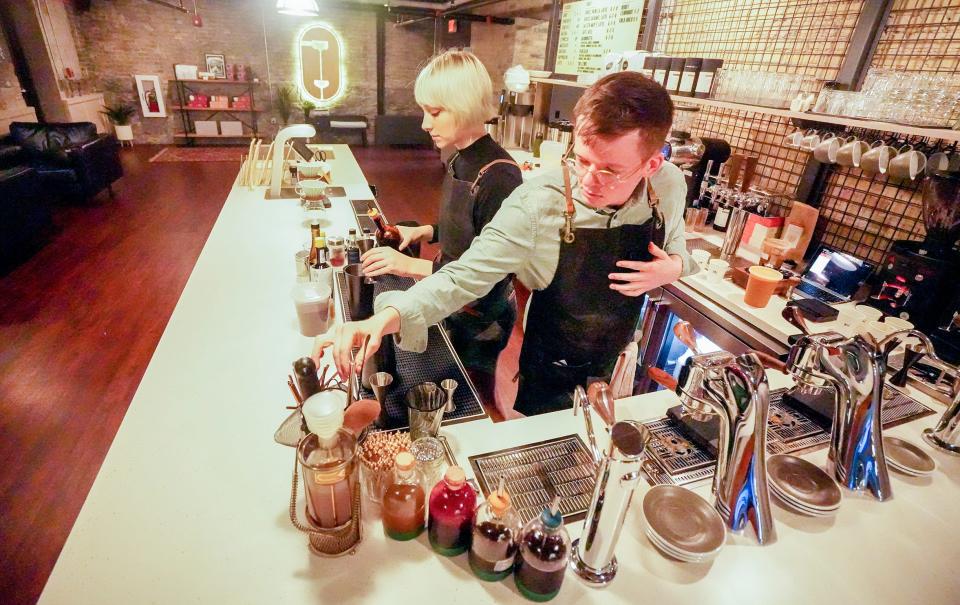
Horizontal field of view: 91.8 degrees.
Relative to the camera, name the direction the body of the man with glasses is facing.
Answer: toward the camera

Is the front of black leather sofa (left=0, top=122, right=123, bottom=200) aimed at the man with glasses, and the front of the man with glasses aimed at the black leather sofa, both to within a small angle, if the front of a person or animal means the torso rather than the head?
no

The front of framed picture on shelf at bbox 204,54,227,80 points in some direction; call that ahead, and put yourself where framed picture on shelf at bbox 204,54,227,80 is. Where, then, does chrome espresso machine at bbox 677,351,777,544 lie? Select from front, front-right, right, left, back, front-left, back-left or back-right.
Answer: front

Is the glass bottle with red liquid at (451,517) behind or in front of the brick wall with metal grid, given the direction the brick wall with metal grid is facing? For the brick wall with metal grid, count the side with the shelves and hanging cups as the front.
in front

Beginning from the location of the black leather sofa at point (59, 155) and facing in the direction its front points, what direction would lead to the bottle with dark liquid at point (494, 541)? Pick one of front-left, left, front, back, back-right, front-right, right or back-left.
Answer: front-left

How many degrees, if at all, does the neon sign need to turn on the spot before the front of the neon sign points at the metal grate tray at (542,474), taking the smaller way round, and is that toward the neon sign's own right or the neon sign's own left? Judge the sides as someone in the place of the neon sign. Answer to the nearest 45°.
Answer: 0° — it already faces it

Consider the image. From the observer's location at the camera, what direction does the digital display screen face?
facing the viewer and to the left of the viewer

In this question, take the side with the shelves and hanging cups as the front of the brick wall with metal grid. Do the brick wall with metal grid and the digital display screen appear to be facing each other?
no

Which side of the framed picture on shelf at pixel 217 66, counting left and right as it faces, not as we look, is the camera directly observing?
front

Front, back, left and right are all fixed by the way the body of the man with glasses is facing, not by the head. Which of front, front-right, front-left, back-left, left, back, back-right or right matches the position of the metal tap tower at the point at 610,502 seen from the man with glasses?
front

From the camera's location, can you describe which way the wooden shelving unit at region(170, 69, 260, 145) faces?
facing the viewer

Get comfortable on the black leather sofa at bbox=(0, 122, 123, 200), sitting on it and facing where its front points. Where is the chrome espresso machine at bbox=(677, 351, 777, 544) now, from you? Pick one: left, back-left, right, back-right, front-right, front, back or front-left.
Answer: front-left

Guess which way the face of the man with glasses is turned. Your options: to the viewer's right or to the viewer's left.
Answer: to the viewer's left

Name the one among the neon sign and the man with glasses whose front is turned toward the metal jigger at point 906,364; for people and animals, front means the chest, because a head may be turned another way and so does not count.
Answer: the neon sign

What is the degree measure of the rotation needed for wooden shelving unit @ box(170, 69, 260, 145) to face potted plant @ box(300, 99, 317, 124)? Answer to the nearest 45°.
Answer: approximately 90° to its left

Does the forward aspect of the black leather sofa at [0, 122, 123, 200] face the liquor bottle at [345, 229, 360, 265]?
no

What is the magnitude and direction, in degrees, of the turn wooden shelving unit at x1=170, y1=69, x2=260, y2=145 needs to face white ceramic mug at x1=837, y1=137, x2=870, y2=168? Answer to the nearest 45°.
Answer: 0° — it already faces it

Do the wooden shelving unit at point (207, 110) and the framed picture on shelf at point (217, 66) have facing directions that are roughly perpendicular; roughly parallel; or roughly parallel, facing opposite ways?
roughly parallel
